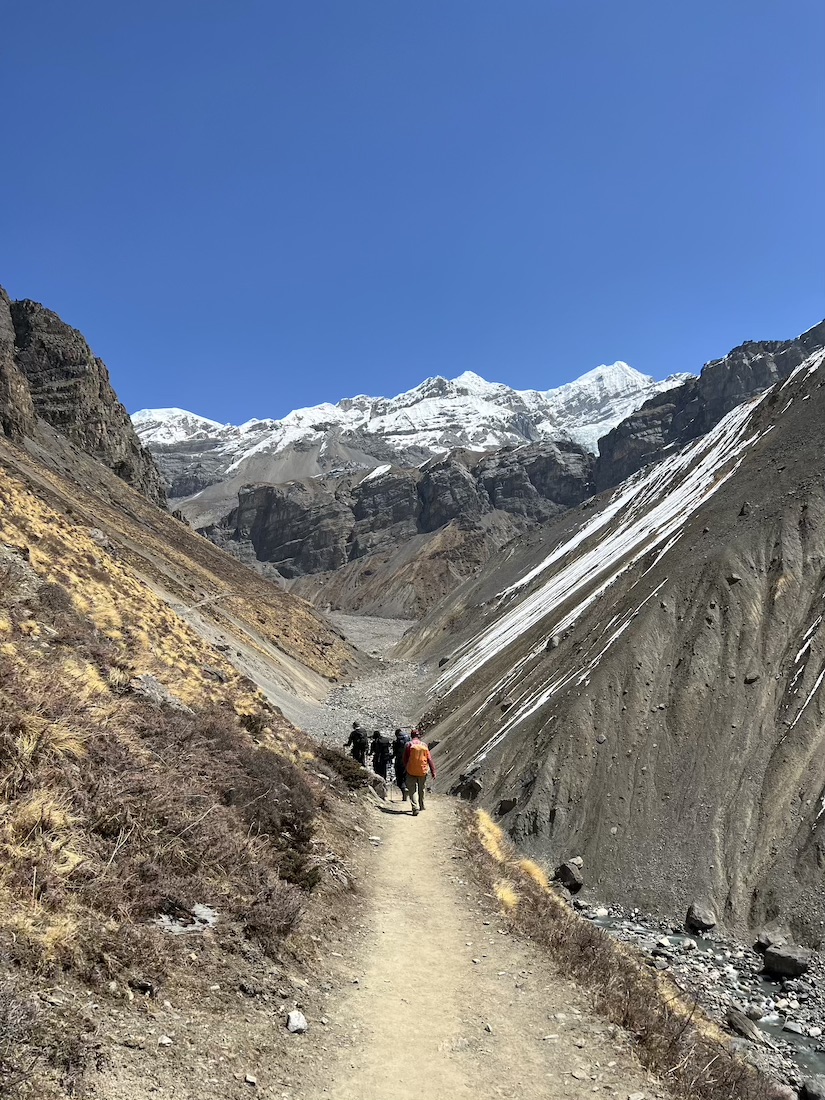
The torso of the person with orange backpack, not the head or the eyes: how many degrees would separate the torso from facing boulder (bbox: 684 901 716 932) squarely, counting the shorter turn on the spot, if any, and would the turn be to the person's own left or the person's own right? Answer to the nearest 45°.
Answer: approximately 135° to the person's own right

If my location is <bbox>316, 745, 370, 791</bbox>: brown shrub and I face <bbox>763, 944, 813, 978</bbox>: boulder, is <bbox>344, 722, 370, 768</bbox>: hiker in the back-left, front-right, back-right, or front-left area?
back-left

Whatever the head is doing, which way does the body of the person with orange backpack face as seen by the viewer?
away from the camera

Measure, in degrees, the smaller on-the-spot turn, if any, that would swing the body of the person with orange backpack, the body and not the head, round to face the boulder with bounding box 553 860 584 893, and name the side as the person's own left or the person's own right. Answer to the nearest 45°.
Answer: approximately 135° to the person's own right

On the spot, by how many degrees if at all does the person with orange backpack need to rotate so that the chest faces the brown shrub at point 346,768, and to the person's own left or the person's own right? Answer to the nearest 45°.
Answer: approximately 45° to the person's own left

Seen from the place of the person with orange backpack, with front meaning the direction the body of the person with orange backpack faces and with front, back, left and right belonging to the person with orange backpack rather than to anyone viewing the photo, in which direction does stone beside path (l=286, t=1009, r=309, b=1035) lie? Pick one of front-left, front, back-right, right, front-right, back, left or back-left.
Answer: back

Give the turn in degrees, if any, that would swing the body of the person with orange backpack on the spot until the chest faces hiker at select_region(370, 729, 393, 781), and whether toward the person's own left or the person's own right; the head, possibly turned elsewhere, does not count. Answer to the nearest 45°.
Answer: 0° — they already face them

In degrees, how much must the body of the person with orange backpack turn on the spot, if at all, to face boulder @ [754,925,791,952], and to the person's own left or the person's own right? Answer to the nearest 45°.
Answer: approximately 135° to the person's own right

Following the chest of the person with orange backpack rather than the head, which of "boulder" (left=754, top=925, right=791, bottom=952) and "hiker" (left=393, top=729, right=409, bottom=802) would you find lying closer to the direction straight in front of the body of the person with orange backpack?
the hiker

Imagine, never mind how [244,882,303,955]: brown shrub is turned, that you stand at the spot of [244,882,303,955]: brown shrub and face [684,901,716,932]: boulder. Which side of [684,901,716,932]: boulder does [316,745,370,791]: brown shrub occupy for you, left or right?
left

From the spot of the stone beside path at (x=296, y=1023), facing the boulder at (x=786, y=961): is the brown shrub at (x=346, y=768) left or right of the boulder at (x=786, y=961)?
left

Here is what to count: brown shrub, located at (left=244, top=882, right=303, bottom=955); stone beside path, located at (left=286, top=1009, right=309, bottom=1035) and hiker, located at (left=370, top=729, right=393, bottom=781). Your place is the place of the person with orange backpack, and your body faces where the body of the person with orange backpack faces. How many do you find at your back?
2
